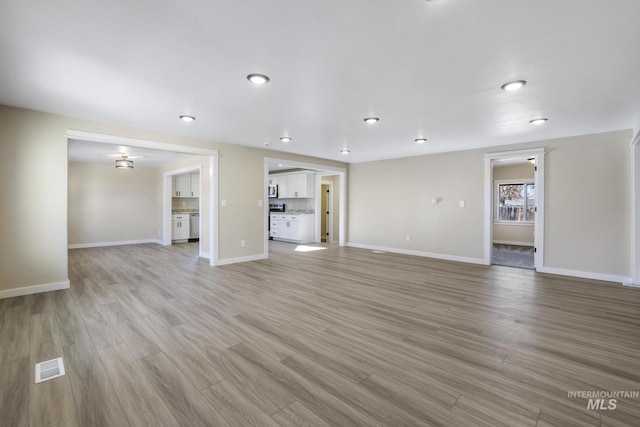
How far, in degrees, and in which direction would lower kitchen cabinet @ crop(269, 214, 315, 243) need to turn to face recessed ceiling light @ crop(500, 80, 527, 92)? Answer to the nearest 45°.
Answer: approximately 45° to its left

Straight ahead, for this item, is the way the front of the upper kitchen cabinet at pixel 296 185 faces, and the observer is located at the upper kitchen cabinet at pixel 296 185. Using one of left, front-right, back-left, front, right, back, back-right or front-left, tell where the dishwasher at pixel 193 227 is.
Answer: front-right

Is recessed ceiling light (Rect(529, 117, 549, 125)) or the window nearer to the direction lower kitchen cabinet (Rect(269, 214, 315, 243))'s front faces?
the recessed ceiling light

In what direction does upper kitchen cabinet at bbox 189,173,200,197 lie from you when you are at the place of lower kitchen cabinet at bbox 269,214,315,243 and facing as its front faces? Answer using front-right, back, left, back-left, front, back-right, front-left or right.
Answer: front-right

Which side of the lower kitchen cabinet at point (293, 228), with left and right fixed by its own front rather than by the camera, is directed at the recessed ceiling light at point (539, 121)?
left

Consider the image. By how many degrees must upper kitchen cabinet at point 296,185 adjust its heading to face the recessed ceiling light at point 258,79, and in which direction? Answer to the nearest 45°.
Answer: approximately 45° to its left

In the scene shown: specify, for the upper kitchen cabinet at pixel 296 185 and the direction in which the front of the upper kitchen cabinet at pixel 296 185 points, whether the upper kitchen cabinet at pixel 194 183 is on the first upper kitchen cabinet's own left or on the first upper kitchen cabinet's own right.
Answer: on the first upper kitchen cabinet's own right

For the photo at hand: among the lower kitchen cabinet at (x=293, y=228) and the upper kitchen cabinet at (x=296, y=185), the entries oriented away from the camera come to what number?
0

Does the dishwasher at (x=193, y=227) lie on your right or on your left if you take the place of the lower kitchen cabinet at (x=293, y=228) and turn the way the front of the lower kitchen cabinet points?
on your right

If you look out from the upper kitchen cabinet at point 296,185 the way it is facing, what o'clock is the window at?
The window is roughly at 8 o'clock from the upper kitchen cabinet.

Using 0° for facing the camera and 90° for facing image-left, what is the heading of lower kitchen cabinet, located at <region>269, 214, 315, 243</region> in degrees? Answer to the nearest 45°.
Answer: approximately 45°

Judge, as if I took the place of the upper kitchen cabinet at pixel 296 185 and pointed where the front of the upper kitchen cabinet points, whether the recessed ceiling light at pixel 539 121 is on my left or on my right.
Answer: on my left

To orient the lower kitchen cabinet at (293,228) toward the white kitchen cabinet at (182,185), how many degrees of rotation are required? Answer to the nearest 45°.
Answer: approximately 45° to its right
